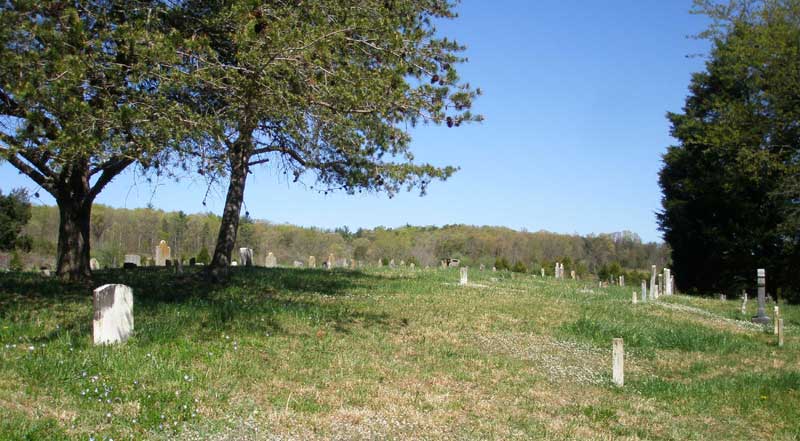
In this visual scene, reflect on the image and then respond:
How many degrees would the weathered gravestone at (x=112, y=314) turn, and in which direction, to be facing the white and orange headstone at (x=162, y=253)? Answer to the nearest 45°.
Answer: approximately 180°

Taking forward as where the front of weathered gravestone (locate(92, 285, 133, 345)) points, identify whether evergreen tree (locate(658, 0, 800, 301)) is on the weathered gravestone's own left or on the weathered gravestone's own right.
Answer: on the weathered gravestone's own left

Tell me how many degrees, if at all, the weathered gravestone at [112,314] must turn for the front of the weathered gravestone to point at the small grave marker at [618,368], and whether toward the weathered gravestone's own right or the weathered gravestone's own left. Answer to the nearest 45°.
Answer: approximately 90° to the weathered gravestone's own left

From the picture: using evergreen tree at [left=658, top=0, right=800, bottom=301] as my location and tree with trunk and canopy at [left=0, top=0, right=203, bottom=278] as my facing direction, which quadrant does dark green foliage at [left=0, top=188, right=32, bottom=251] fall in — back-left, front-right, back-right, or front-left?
front-right

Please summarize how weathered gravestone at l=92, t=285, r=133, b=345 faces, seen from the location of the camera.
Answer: facing the viewer

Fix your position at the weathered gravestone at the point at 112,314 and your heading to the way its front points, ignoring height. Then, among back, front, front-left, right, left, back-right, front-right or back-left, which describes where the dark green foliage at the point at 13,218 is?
back

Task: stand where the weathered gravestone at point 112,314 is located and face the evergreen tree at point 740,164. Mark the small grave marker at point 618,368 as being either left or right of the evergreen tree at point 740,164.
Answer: right
